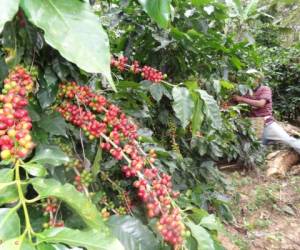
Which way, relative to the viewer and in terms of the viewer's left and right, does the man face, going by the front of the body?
facing to the left of the viewer
